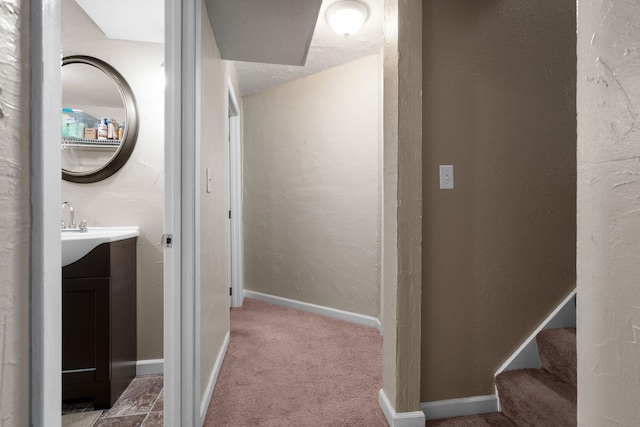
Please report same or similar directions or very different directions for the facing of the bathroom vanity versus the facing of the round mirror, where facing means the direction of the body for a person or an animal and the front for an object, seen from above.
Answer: same or similar directions
